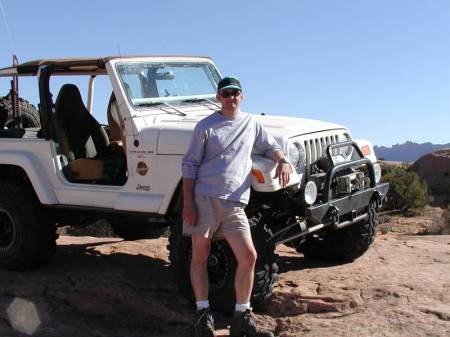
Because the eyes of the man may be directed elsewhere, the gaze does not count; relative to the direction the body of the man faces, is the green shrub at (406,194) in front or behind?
behind

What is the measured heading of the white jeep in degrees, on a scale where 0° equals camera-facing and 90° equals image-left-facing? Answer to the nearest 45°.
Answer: approximately 315°

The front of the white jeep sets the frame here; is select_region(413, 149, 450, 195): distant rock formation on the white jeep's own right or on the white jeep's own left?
on the white jeep's own left

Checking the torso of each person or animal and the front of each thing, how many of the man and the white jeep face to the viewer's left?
0

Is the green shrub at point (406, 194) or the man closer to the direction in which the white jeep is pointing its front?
the man

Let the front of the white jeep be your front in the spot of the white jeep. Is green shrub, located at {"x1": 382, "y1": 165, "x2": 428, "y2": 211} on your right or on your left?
on your left

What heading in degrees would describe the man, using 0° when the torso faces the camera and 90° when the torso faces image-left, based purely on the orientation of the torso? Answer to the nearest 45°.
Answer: approximately 0°

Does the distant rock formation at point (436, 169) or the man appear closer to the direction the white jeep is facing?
the man
